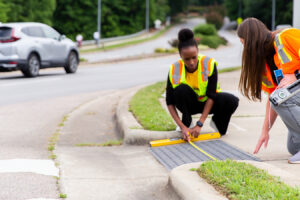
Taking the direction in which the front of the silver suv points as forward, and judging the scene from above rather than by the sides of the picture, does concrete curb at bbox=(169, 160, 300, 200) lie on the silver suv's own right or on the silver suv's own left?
on the silver suv's own right

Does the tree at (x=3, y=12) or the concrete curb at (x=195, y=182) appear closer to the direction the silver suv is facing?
the tree

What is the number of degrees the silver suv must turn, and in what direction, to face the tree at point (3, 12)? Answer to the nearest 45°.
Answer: approximately 45° to its left

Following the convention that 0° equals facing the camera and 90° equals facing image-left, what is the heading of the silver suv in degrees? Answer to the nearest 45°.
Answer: approximately 225°
